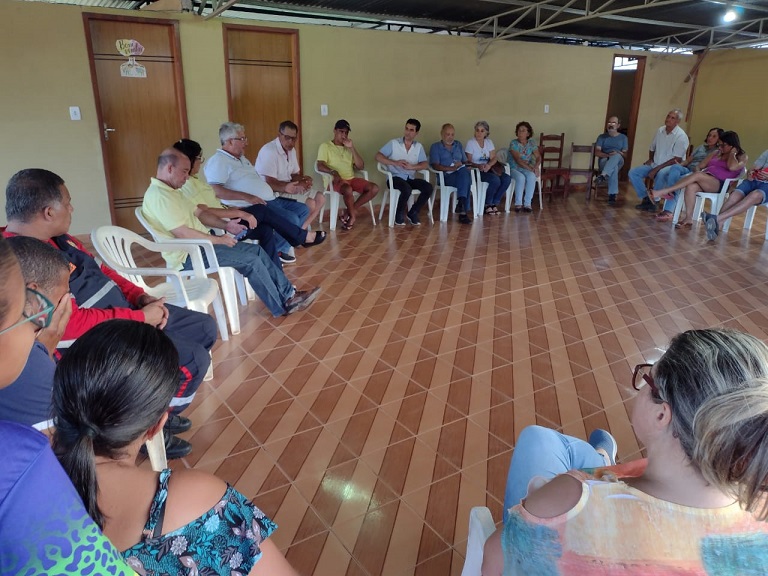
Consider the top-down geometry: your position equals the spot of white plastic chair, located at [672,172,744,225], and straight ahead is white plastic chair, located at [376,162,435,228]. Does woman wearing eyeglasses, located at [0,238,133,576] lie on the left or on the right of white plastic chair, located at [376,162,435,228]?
left

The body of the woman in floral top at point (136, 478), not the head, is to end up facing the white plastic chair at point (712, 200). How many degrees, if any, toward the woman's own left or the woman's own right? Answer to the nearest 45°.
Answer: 0° — they already face it

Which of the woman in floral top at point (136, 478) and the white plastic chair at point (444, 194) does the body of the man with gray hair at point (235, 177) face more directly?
the white plastic chair

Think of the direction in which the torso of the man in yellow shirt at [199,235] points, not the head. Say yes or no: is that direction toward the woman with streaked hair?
no

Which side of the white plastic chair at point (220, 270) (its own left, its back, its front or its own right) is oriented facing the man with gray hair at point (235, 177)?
left

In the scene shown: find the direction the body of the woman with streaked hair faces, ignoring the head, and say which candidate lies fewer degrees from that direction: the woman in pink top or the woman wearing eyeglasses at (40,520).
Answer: the woman in pink top

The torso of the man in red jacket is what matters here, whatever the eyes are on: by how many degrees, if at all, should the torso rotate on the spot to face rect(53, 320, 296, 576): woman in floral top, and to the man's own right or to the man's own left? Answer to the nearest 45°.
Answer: approximately 90° to the man's own right

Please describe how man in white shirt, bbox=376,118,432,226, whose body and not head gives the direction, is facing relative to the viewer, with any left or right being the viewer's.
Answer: facing the viewer

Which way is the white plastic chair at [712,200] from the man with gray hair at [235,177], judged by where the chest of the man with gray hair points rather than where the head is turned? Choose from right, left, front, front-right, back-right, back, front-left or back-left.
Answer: front

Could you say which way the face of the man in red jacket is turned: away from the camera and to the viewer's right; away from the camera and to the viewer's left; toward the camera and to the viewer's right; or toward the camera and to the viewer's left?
away from the camera and to the viewer's right

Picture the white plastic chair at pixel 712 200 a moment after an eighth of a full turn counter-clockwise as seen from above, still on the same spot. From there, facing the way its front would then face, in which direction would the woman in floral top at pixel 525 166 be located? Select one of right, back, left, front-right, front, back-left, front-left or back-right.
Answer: front-right

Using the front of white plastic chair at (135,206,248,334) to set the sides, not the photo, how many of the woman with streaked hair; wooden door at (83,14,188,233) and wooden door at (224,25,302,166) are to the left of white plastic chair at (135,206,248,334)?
2

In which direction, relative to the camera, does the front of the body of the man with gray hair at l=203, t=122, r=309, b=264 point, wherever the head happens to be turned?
to the viewer's right

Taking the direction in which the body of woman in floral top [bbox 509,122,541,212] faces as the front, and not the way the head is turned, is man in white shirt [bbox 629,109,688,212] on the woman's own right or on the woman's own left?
on the woman's own left

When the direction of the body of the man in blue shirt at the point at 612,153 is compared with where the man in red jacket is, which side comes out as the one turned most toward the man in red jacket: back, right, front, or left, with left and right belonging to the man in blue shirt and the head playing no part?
front

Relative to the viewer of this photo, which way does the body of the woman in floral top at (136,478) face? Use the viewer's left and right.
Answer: facing away from the viewer and to the right of the viewer

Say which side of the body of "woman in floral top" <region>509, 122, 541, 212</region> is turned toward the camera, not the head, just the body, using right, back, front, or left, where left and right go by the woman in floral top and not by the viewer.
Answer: front

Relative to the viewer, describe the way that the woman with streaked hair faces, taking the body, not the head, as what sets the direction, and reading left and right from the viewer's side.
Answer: facing away from the viewer and to the left of the viewer

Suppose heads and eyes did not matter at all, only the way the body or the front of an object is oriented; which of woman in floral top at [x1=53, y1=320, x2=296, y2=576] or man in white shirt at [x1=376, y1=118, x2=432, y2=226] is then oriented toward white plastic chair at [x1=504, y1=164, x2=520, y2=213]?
the woman in floral top

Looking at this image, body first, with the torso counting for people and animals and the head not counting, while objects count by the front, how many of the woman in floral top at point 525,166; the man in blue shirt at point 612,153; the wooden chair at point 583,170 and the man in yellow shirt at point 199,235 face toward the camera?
3
